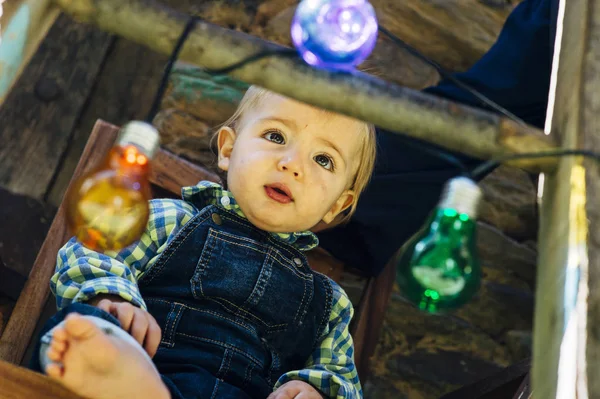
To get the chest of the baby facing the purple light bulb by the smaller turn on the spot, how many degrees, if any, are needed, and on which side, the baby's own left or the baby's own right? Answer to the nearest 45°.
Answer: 0° — they already face it

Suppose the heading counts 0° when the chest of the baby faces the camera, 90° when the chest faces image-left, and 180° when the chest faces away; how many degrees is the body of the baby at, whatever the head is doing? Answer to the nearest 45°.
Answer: approximately 0°

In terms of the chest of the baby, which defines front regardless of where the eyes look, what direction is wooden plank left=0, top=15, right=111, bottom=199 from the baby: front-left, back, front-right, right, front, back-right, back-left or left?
back-right

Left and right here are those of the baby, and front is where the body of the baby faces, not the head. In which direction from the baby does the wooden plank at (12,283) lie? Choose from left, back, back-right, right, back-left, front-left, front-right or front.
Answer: back-right

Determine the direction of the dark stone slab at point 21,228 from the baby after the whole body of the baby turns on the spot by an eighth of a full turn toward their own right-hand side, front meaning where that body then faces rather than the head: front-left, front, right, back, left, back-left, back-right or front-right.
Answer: right

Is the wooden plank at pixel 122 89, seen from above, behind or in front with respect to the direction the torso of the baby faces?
behind
